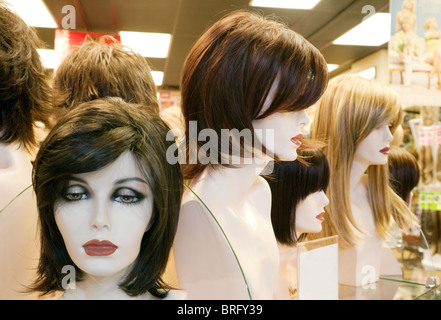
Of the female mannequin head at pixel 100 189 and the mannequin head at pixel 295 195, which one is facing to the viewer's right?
the mannequin head

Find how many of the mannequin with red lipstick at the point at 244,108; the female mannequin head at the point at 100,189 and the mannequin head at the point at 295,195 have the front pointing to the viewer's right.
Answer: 2

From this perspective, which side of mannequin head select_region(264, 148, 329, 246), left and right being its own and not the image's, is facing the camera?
right

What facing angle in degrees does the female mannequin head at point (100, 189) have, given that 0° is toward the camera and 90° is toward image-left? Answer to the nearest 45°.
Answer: approximately 0°

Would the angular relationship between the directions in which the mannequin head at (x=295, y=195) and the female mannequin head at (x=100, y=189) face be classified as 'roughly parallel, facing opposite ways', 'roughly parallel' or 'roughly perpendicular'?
roughly perpendicular

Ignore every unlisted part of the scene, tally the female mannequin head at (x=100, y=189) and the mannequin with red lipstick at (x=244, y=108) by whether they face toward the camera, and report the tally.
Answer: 1

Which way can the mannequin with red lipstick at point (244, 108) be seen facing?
to the viewer's right
